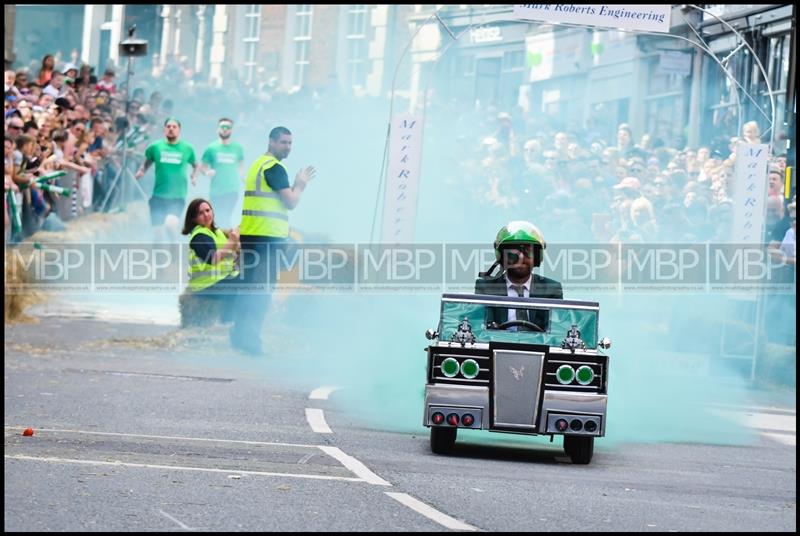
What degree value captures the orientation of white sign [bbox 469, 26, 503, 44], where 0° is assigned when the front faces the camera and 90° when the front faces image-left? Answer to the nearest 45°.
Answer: approximately 0°

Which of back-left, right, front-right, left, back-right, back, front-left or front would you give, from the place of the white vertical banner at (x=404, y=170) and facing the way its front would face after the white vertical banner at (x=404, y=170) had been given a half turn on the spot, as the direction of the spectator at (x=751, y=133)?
right

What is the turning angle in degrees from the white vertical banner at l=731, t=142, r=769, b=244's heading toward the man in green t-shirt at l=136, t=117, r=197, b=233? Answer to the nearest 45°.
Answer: approximately 90° to its right
